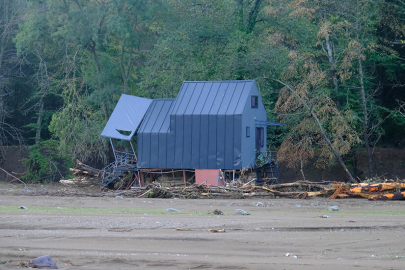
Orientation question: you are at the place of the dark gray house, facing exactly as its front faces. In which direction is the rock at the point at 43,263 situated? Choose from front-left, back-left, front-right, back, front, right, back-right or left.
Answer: right

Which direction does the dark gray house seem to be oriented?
to the viewer's right

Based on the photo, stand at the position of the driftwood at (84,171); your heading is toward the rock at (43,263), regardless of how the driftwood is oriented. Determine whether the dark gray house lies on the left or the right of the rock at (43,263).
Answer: left
